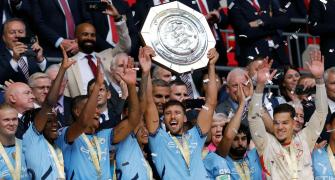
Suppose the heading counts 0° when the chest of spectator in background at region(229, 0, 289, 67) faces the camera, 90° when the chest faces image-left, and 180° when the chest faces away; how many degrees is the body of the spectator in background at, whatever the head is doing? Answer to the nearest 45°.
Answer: approximately 0°

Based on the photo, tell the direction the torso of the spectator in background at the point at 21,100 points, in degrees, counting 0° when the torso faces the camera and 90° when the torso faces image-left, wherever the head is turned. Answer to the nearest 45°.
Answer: approximately 315°

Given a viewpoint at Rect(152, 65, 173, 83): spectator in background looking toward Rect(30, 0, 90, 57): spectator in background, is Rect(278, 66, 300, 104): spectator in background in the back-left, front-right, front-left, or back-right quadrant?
back-right

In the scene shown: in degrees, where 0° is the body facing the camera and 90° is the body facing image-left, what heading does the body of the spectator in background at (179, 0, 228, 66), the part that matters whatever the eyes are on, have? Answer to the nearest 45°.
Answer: approximately 0°

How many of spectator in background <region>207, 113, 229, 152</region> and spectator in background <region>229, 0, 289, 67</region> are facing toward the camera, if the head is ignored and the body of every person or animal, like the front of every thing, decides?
2
